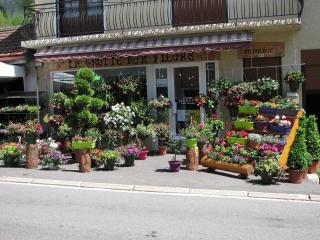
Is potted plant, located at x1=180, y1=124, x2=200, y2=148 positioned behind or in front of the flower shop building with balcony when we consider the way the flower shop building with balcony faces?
in front

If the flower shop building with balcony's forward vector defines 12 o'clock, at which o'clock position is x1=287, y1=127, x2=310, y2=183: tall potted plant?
The tall potted plant is roughly at 11 o'clock from the flower shop building with balcony.

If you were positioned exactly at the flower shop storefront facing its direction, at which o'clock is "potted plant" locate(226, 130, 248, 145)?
The potted plant is roughly at 11 o'clock from the flower shop storefront.

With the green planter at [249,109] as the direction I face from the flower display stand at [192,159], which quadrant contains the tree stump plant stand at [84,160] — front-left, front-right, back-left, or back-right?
back-left

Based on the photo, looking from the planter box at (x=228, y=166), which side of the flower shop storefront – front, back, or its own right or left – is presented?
front

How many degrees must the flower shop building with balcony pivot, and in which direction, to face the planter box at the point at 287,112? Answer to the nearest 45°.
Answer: approximately 45° to its left

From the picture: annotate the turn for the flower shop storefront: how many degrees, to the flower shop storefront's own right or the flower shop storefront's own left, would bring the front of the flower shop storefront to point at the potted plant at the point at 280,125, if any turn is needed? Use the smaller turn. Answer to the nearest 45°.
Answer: approximately 45° to the flower shop storefront's own left

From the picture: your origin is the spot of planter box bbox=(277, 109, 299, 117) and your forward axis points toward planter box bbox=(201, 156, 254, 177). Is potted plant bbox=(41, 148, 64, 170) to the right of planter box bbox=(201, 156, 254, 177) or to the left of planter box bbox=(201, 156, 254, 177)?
right

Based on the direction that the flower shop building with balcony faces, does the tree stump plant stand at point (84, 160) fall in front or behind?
in front

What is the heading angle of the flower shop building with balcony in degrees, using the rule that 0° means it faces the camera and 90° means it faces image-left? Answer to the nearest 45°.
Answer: approximately 0°
